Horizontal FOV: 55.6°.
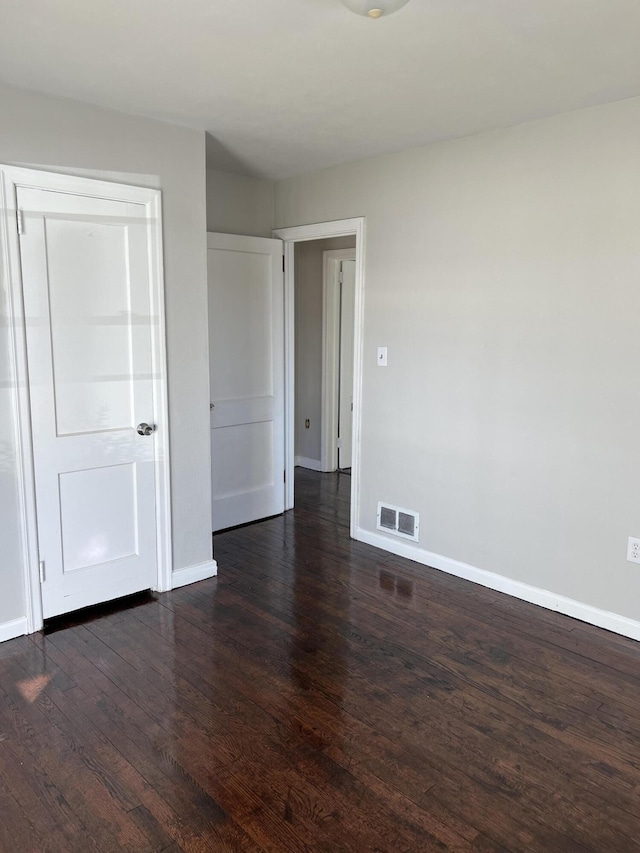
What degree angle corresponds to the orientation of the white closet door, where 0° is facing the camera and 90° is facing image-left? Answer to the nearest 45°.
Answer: approximately 315°

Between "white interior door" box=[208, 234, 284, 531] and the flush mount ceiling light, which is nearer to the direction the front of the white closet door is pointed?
the flush mount ceiling light

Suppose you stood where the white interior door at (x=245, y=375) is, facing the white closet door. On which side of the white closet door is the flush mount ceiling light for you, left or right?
left

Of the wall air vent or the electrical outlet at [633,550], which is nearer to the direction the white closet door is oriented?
the electrical outlet

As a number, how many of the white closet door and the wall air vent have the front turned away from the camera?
0

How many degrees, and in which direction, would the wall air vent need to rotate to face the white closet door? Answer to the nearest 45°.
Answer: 0° — it already faces it

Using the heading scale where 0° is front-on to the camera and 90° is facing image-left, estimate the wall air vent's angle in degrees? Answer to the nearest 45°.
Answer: approximately 45°

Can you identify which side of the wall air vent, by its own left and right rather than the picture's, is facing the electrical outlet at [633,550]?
left

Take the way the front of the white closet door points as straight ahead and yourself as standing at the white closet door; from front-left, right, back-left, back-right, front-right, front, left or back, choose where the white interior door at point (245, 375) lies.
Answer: left

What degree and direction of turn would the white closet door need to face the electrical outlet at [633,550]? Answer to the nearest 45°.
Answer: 0° — it already faces it
